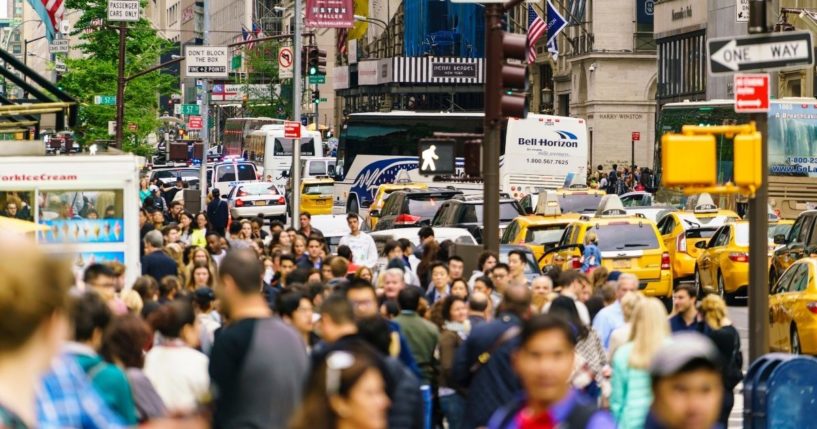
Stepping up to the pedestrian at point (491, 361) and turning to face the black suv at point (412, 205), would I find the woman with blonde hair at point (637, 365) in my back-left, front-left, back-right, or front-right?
back-right

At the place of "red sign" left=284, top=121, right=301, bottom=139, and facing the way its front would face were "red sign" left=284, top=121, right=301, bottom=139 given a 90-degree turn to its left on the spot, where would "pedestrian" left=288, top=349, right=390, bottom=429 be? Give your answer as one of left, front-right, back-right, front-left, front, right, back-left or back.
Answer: right

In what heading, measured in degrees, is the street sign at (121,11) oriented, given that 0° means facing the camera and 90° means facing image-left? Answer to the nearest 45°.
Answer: approximately 0°

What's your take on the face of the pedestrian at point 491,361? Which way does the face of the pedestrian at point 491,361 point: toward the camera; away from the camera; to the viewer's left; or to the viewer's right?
away from the camera

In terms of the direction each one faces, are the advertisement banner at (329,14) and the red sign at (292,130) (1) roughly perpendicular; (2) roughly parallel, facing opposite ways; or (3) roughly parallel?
roughly parallel

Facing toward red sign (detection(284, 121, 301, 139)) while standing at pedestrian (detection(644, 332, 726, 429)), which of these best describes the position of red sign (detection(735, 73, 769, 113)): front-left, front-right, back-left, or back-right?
front-right

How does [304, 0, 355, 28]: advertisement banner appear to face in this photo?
toward the camera

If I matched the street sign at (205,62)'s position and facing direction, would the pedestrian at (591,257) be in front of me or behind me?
in front

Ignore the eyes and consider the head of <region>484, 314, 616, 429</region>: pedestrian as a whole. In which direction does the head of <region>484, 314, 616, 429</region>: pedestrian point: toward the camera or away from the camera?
toward the camera

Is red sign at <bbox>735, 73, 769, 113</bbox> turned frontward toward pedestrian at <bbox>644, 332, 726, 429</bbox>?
yes

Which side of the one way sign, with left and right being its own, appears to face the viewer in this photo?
front

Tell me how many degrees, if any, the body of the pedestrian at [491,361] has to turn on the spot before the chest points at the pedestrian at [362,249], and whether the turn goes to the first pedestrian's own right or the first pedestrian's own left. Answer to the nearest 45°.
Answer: approximately 45° to the first pedestrian's own left
